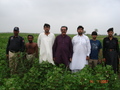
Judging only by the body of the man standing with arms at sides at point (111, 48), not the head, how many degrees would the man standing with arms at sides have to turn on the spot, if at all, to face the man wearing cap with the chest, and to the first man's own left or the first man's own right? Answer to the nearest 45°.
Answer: approximately 90° to the first man's own right

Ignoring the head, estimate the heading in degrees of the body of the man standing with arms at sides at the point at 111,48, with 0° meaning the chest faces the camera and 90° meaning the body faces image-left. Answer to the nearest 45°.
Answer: approximately 0°

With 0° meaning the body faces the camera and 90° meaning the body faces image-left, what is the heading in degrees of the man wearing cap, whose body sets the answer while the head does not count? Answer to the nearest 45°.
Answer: approximately 0°

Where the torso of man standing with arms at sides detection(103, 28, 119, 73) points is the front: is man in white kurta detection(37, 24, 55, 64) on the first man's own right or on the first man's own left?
on the first man's own right

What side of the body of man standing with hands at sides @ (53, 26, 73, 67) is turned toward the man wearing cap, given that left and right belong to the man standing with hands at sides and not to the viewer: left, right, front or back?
right

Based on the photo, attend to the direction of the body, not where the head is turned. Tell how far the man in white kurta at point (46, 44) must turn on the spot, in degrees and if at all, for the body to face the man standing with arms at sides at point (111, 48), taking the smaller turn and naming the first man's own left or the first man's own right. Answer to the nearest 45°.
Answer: approximately 90° to the first man's own left

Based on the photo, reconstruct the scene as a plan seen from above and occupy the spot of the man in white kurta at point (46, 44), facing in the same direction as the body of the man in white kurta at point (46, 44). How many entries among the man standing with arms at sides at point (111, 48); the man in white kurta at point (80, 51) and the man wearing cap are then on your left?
2

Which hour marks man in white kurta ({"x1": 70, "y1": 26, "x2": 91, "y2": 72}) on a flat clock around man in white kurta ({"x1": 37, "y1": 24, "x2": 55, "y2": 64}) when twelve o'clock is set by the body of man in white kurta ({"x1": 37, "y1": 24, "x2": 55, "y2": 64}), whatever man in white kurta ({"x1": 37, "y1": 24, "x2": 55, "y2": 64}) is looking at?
man in white kurta ({"x1": 70, "y1": 26, "x2": 91, "y2": 72}) is roughly at 9 o'clock from man in white kurta ({"x1": 37, "y1": 24, "x2": 55, "y2": 64}).
